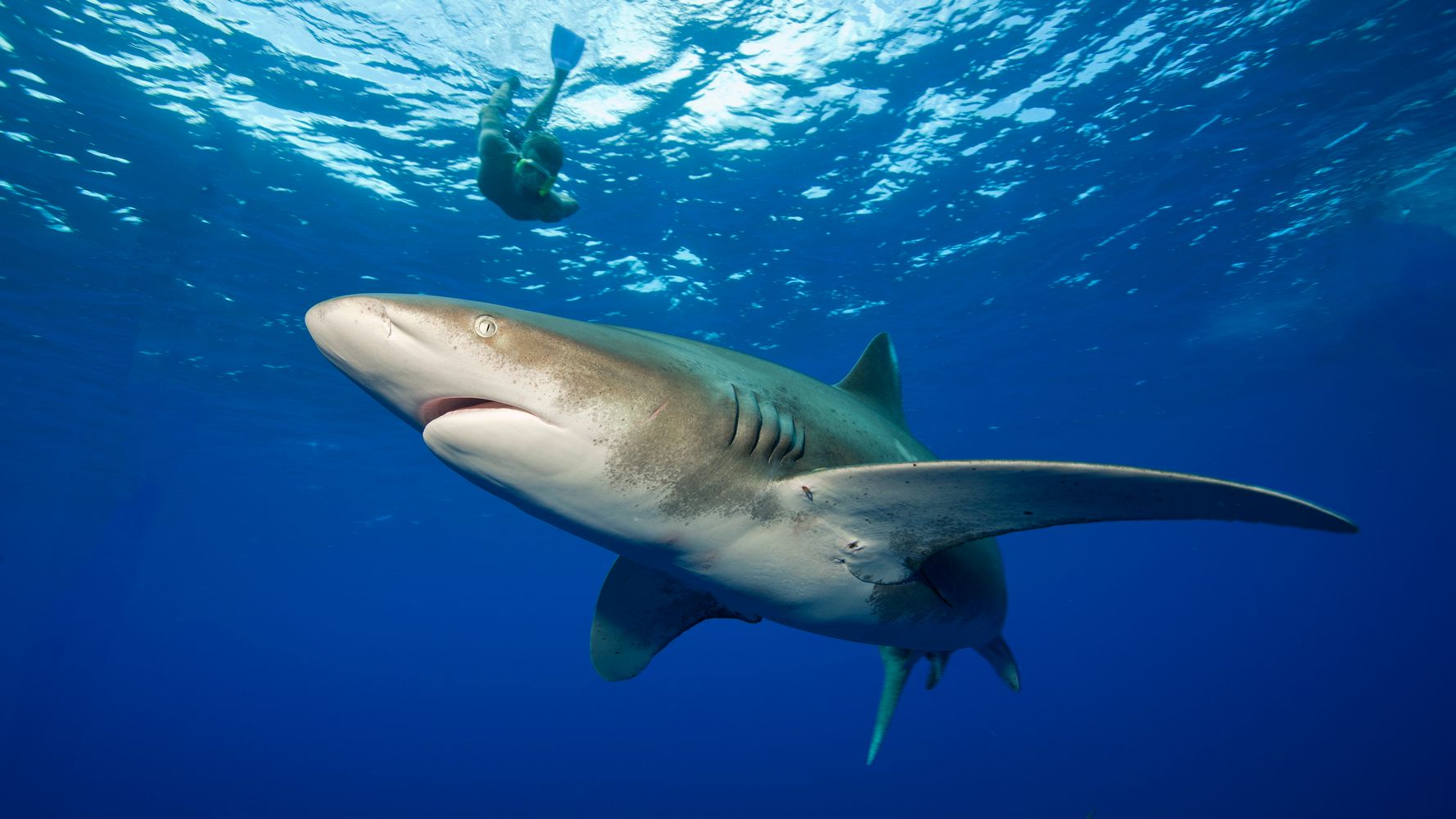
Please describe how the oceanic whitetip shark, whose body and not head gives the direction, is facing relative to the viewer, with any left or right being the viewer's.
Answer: facing the viewer and to the left of the viewer
